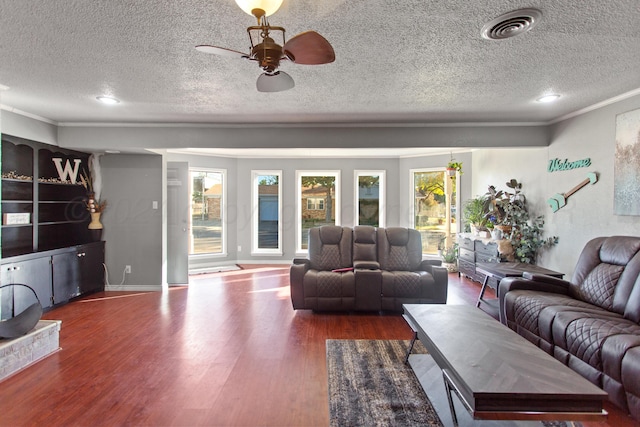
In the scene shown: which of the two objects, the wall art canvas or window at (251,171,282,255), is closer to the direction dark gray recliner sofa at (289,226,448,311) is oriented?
the wall art canvas

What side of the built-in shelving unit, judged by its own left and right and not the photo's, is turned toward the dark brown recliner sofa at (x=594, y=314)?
front

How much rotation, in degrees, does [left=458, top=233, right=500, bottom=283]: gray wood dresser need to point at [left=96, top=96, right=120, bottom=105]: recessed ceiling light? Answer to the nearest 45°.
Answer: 0° — it already faces it

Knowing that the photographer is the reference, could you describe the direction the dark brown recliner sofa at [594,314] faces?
facing the viewer and to the left of the viewer

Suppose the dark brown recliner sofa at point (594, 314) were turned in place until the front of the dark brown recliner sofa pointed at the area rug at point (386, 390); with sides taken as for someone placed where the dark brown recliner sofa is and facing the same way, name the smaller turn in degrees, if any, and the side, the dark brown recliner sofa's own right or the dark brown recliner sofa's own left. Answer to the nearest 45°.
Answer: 0° — it already faces it

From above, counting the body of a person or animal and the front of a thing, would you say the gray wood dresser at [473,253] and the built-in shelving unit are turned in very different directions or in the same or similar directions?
very different directions

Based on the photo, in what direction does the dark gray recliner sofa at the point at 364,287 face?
toward the camera

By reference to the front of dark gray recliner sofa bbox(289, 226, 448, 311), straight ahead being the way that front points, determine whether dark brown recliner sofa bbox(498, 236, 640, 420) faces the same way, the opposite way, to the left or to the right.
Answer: to the right

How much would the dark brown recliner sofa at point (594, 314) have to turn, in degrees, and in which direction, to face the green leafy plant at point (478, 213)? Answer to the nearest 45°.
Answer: approximately 90° to its right

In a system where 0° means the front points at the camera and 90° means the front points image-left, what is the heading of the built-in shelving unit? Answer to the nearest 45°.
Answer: approximately 315°

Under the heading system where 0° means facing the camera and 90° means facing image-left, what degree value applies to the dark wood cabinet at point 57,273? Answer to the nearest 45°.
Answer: approximately 315°

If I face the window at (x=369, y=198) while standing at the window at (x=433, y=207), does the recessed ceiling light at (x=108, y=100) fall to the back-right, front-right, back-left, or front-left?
front-left

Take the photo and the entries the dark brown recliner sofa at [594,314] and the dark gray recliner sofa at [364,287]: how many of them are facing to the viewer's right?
0

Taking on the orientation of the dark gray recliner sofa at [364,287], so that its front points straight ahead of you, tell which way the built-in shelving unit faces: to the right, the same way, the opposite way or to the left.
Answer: to the left

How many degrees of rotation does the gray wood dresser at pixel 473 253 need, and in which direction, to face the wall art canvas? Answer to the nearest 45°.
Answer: approximately 90° to its left

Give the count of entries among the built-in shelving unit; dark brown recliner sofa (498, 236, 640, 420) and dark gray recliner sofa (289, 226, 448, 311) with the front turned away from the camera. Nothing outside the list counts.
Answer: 0

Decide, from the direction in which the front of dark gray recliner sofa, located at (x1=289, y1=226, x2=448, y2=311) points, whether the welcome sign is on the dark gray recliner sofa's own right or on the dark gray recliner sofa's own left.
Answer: on the dark gray recliner sofa's own left
